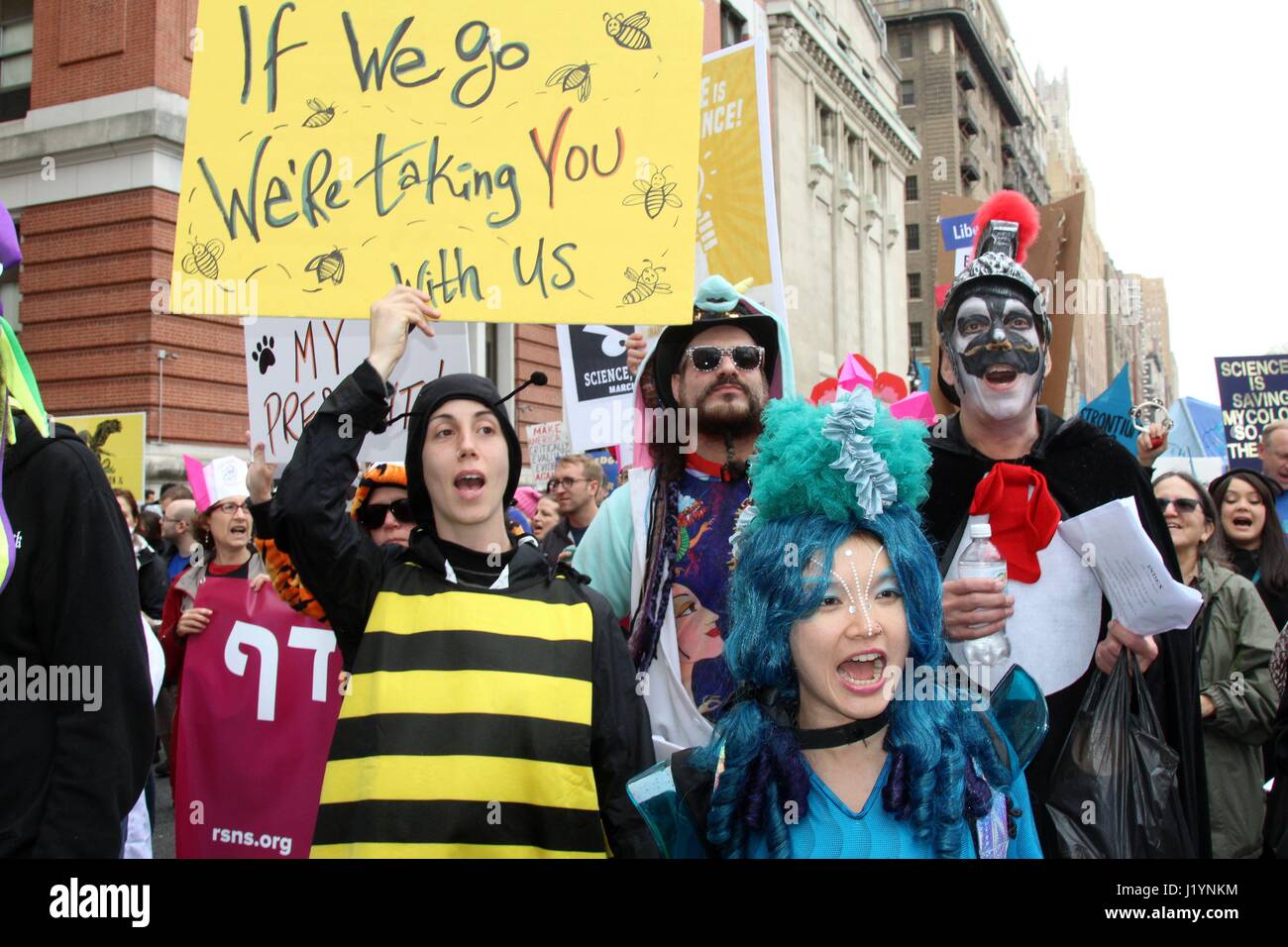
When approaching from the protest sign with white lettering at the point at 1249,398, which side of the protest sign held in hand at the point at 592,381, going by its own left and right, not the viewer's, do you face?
left

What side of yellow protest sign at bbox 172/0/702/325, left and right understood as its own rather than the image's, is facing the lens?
front

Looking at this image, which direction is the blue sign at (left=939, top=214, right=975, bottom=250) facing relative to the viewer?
toward the camera

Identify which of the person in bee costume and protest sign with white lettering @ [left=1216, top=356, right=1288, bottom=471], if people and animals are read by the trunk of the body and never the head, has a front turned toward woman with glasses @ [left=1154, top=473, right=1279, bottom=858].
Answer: the protest sign with white lettering

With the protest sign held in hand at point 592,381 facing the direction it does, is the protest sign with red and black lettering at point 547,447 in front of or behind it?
behind

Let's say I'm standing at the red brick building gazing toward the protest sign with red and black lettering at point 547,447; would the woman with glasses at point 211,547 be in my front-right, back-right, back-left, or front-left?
front-right

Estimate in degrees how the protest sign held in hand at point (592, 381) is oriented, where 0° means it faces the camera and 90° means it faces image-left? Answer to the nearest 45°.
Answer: approximately 0°

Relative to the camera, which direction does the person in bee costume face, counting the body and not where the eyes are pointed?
toward the camera

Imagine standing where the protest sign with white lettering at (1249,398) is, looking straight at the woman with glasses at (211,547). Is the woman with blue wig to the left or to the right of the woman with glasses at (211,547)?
left

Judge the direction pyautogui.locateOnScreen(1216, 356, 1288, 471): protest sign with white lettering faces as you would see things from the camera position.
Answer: facing the viewer

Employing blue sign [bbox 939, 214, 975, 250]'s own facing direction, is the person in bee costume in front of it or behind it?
in front

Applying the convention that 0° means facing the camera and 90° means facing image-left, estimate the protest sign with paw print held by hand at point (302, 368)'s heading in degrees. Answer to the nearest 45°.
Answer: approximately 0°

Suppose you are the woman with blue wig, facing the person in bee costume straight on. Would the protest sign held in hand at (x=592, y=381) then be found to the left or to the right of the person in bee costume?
right

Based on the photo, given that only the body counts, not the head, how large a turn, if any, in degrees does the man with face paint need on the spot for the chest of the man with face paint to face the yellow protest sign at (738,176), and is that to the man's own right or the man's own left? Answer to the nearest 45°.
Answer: approximately 135° to the man's own right

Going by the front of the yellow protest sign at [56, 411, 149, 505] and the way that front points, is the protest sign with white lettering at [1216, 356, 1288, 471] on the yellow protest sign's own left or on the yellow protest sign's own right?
on the yellow protest sign's own left
